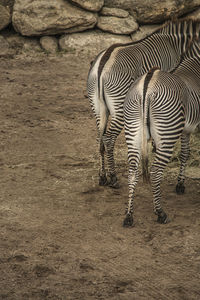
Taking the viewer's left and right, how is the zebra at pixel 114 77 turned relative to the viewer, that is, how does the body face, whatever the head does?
facing away from the viewer and to the right of the viewer

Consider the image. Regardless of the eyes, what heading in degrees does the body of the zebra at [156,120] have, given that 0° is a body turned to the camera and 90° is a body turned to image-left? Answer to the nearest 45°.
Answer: approximately 225°

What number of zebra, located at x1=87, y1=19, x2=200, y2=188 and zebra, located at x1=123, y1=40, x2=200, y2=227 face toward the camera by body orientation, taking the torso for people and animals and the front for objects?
0

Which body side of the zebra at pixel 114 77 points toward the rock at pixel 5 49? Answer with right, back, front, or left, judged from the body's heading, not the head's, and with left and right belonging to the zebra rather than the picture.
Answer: left

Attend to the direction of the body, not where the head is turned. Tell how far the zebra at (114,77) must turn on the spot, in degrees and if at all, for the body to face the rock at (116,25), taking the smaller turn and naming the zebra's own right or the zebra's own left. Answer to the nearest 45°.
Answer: approximately 45° to the zebra's own left

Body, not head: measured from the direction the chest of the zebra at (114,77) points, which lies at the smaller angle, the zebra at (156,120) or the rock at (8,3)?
the rock
